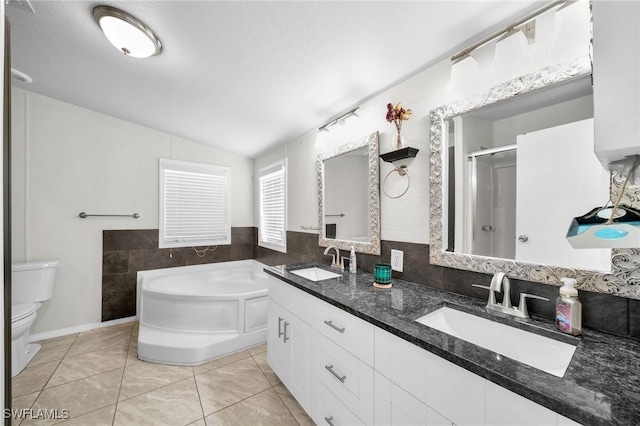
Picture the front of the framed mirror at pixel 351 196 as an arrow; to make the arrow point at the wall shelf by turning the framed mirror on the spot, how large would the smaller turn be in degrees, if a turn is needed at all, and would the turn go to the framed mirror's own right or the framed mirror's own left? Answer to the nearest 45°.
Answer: approximately 90° to the framed mirror's own left

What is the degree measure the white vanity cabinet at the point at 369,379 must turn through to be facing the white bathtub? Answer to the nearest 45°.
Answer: approximately 45° to its right

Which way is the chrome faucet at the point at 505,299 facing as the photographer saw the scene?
facing the viewer and to the left of the viewer

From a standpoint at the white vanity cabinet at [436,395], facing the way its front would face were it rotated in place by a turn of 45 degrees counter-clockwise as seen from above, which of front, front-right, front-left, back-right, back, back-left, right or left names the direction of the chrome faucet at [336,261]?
back-right

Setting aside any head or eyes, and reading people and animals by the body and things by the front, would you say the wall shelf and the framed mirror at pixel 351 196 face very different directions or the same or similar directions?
same or similar directions

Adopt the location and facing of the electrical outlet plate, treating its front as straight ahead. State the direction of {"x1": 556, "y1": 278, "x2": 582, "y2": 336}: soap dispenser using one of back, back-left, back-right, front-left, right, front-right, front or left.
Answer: left

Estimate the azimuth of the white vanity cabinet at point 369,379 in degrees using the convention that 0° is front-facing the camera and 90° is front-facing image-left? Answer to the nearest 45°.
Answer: approximately 45°

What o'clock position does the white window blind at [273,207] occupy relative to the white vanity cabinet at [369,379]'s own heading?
The white window blind is roughly at 3 o'clock from the white vanity cabinet.

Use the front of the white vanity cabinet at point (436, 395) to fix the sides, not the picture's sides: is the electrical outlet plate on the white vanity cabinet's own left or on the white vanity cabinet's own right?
on the white vanity cabinet's own right

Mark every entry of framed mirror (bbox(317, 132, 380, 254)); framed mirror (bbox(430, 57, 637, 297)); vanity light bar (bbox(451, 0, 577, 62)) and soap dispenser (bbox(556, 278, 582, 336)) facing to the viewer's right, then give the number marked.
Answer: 0

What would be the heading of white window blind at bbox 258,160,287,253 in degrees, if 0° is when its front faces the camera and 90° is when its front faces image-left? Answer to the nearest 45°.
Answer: approximately 45°

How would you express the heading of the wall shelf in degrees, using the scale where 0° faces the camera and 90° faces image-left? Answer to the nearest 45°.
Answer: approximately 45°

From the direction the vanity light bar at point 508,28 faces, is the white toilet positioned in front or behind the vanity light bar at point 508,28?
in front

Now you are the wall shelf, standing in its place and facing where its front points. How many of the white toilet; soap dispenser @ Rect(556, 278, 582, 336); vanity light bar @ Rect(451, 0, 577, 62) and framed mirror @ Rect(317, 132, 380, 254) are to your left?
2

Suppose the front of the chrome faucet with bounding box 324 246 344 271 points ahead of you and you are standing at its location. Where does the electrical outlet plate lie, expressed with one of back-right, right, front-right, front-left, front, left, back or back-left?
left
